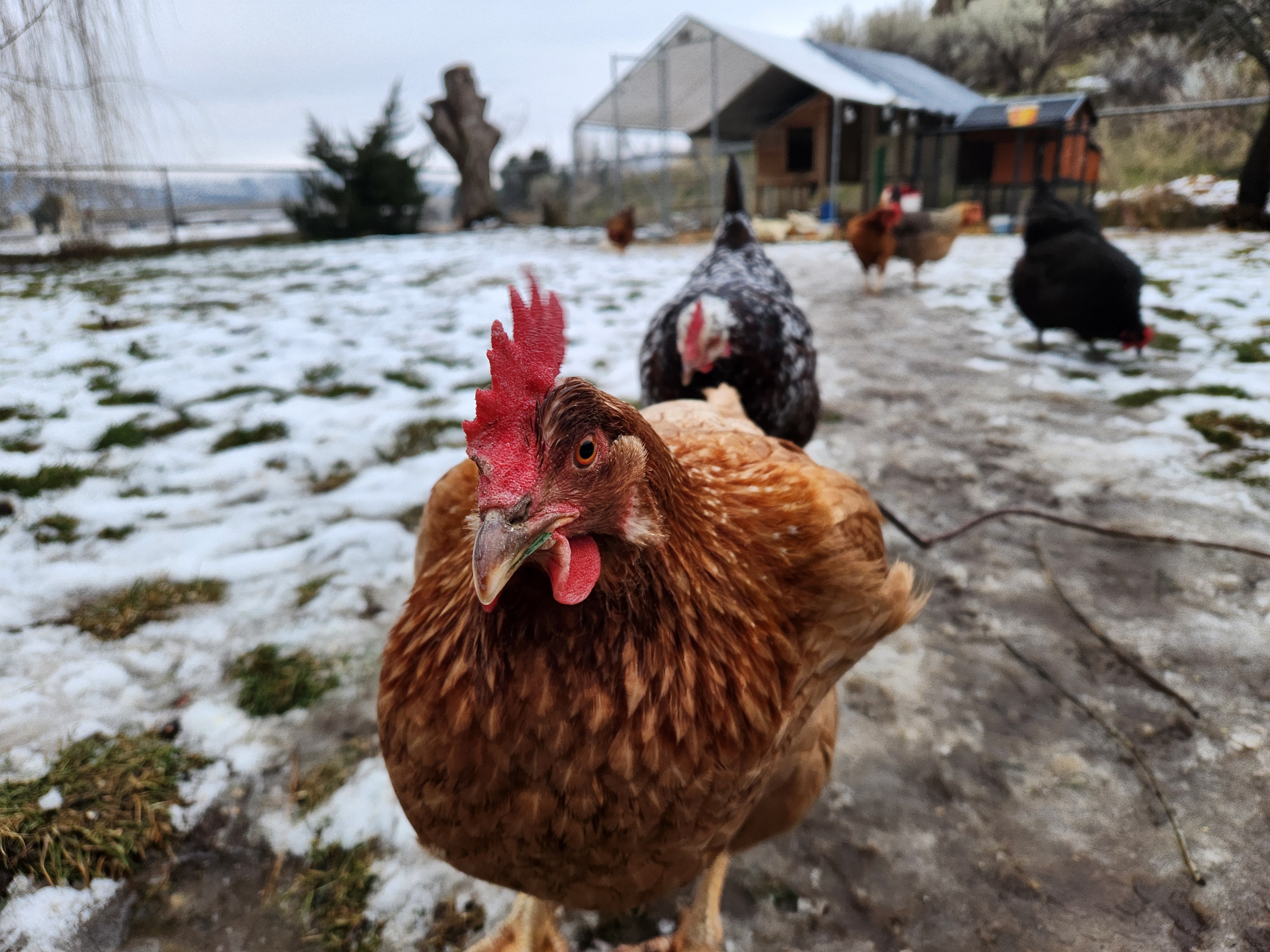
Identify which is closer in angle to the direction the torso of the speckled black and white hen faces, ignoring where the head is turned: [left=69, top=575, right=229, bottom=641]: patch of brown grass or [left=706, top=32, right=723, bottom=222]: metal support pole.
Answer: the patch of brown grass

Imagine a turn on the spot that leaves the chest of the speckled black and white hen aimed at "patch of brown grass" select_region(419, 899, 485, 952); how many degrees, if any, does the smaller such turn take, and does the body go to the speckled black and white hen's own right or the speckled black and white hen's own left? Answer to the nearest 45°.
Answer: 0° — it already faces it

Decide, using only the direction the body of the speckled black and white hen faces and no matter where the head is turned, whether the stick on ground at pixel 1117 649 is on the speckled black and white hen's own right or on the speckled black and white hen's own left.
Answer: on the speckled black and white hen's own left

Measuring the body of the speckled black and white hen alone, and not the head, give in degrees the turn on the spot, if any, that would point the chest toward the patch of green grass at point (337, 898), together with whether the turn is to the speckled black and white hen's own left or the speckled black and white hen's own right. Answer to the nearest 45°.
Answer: approximately 45° to the speckled black and white hen's own right

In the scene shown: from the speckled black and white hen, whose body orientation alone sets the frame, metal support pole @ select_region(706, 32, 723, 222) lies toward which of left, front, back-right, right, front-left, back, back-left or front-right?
back

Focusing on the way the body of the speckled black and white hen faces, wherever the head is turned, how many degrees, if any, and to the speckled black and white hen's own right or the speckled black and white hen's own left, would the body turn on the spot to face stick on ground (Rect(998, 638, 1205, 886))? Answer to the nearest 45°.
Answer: approximately 45° to the speckled black and white hen's own left

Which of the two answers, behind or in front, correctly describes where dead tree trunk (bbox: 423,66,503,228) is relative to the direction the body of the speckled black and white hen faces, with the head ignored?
behind

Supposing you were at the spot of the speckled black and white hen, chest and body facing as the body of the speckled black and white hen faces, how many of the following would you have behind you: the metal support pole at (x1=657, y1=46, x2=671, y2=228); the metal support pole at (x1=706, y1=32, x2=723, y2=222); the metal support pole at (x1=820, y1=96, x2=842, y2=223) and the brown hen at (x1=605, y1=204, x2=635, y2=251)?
4

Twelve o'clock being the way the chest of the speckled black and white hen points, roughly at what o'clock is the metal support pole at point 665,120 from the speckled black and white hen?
The metal support pole is roughly at 6 o'clock from the speckled black and white hen.

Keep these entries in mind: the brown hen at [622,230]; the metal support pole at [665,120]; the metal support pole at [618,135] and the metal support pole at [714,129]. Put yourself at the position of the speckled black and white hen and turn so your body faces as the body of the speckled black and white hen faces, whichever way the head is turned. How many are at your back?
4

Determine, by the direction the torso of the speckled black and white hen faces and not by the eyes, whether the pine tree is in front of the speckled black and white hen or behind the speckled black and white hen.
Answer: behind

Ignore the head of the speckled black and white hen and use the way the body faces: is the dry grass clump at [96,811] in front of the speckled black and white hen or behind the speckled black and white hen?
in front

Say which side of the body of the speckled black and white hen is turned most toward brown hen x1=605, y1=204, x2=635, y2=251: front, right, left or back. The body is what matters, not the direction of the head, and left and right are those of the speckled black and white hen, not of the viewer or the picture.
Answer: back

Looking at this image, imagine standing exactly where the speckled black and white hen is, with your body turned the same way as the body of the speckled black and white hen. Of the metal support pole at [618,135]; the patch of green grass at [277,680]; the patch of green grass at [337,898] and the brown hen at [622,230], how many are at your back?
2

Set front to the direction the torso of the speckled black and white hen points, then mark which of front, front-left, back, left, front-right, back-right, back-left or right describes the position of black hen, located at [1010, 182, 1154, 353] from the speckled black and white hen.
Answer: back-left

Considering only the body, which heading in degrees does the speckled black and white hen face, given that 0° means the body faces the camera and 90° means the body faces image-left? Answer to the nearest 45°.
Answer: approximately 0°

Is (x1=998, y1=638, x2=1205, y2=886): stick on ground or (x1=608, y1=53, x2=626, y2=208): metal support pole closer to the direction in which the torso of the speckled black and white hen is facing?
the stick on ground

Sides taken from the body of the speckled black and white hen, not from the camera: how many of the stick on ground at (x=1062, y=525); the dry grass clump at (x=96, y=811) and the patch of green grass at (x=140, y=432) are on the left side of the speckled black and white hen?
1

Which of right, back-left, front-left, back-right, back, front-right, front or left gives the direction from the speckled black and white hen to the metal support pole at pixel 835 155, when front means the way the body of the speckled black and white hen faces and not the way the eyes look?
back

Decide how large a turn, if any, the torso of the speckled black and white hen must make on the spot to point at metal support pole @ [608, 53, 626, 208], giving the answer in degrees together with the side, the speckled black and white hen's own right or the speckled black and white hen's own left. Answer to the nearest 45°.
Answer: approximately 180°
